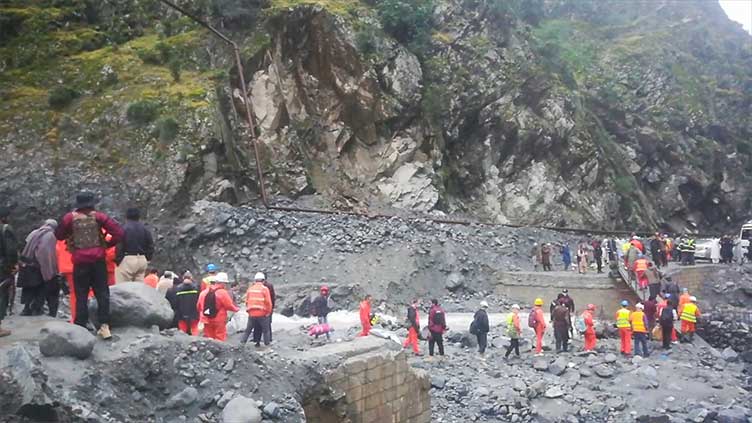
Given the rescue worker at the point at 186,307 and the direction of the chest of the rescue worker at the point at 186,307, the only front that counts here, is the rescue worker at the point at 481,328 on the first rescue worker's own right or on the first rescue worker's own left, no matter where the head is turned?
on the first rescue worker's own right

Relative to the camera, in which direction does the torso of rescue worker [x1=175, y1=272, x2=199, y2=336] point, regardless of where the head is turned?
away from the camera

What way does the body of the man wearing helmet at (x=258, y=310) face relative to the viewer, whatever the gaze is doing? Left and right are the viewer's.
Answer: facing away from the viewer

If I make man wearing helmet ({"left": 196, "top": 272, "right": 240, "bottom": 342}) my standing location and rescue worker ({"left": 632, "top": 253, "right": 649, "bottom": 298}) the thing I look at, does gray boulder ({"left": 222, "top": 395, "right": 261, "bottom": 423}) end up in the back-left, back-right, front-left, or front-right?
back-right

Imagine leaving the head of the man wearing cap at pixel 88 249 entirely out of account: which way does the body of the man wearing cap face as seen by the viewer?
away from the camera

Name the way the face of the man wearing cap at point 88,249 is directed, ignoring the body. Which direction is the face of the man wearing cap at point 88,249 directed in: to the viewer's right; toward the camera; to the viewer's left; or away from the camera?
away from the camera

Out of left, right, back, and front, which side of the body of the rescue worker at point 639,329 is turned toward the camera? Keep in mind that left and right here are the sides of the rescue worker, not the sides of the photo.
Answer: back
